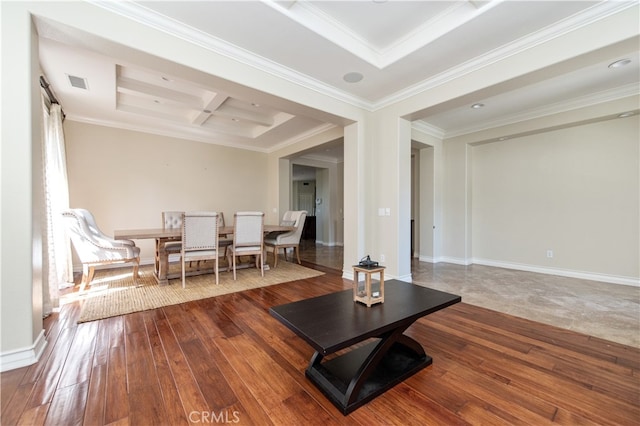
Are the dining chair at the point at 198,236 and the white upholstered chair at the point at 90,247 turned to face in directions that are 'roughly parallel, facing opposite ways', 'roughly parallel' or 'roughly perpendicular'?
roughly perpendicular

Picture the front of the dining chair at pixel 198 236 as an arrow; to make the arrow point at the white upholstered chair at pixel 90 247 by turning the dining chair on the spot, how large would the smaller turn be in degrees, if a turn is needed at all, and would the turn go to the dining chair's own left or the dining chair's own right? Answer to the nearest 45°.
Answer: approximately 90° to the dining chair's own left

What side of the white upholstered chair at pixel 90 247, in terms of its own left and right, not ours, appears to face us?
right

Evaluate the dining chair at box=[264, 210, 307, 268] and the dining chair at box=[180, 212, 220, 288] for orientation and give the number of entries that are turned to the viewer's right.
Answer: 0

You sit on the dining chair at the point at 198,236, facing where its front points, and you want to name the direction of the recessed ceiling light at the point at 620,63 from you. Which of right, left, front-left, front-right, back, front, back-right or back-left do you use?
back-right

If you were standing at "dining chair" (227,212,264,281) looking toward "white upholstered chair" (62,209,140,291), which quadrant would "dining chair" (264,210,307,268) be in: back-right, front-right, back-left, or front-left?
back-right

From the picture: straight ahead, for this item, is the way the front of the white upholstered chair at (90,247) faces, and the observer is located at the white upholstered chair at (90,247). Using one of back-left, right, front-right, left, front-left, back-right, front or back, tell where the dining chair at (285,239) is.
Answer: front

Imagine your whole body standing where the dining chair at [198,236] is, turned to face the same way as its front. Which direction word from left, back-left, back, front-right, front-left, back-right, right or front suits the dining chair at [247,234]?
right

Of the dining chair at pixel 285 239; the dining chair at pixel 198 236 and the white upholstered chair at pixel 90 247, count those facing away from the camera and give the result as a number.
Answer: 1

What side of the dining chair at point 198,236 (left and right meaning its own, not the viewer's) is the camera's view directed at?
back

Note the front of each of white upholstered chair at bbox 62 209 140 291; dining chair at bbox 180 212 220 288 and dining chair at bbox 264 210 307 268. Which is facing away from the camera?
dining chair at bbox 180 212 220 288

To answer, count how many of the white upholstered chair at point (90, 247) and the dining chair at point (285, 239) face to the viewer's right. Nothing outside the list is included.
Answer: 1
